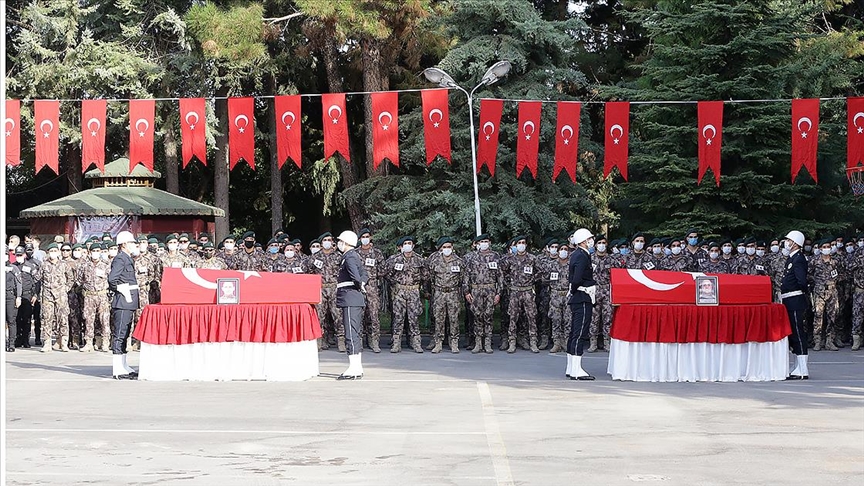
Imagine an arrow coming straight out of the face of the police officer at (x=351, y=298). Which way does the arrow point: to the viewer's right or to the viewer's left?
to the viewer's left

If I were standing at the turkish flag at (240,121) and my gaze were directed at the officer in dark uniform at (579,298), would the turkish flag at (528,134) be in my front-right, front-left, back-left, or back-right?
front-left

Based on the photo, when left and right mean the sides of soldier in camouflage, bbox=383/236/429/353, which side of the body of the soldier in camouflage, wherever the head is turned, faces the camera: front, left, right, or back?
front

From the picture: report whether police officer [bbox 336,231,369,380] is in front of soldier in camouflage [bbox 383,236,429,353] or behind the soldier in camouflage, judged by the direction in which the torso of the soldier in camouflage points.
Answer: in front

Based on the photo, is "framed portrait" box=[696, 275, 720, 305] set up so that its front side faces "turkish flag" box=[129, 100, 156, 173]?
no

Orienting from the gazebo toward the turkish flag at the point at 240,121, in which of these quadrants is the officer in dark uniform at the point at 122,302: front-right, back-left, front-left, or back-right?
front-right

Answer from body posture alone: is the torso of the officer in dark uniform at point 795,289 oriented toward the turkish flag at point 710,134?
no

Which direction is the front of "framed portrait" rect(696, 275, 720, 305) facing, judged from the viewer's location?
facing the viewer

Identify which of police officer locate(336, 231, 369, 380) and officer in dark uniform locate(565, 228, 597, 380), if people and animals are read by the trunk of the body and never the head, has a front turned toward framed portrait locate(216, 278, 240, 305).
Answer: the police officer

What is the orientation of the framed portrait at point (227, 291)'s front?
toward the camera

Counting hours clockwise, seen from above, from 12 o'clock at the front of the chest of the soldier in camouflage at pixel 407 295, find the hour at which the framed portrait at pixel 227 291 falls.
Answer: The framed portrait is roughly at 1 o'clock from the soldier in camouflage.

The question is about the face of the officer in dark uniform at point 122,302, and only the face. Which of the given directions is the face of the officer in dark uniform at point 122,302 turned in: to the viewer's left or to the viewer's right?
to the viewer's right

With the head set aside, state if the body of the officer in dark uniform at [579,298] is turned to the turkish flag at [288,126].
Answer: no
